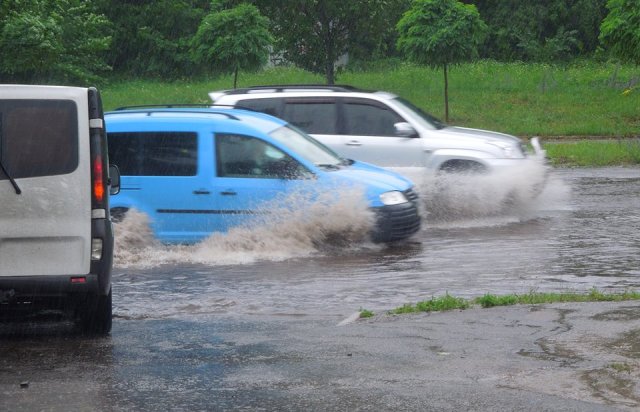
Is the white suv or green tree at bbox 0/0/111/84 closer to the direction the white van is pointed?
the green tree

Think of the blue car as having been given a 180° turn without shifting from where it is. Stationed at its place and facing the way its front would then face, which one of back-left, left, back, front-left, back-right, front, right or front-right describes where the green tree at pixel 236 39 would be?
right

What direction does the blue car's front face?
to the viewer's right

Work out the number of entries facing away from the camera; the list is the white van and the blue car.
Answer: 1

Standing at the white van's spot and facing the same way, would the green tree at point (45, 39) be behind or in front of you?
in front

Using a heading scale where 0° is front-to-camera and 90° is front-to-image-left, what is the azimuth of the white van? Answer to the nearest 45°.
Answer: approximately 180°

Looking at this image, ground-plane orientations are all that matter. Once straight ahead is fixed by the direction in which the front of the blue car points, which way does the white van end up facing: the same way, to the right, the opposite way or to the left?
to the left

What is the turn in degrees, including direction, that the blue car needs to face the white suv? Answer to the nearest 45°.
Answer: approximately 45° to its left

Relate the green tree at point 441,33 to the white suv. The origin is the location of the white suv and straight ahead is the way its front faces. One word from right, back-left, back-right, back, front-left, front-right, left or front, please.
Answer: left

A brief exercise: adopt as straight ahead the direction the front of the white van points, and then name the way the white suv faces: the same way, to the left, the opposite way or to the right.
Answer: to the right

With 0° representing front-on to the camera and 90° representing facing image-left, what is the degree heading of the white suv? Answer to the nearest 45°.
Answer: approximately 270°

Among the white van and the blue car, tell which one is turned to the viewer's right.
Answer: the blue car

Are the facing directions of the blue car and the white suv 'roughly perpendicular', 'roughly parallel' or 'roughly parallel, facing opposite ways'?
roughly parallel

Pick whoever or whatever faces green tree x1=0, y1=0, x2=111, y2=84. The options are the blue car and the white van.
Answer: the white van
